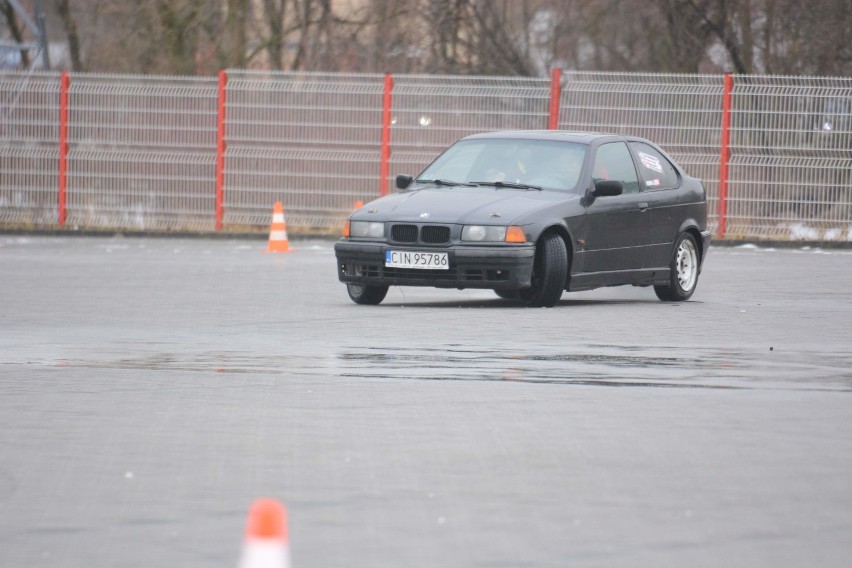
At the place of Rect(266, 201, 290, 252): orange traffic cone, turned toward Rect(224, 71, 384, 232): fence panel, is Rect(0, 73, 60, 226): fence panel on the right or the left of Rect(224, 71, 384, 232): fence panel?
left

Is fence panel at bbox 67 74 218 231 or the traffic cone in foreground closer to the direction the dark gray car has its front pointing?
the traffic cone in foreground

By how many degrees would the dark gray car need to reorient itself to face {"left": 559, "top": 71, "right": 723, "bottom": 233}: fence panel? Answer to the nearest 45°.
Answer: approximately 135° to its right

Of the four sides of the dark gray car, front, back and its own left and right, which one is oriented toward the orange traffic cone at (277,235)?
right

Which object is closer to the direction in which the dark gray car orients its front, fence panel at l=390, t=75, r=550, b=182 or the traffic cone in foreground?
the traffic cone in foreground

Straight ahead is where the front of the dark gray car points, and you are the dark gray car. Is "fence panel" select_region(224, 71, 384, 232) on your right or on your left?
on your right

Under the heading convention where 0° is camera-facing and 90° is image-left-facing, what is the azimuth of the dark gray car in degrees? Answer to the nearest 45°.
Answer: approximately 45°

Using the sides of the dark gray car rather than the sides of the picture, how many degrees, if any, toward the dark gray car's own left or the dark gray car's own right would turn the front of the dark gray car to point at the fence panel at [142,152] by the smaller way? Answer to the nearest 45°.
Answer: approximately 90° to the dark gray car's own right

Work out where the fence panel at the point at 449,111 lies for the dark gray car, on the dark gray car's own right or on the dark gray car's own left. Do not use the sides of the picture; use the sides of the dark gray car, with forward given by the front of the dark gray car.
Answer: on the dark gray car's own right

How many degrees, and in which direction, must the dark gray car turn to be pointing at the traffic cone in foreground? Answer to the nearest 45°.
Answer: approximately 45° to its left
